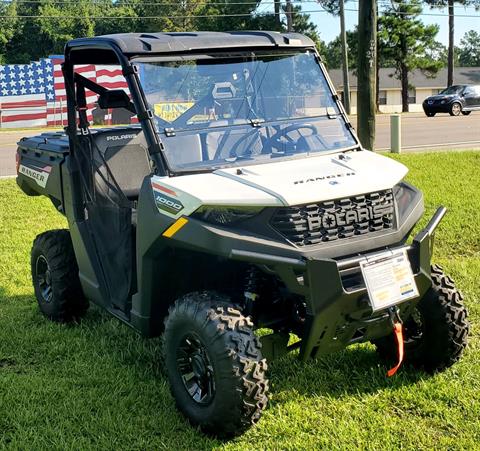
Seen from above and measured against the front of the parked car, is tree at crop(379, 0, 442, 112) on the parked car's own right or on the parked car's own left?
on the parked car's own right

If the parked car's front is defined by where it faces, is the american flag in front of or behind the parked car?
in front

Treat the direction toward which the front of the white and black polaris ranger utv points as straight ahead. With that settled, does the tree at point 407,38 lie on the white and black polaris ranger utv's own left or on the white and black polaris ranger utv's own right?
on the white and black polaris ranger utv's own left

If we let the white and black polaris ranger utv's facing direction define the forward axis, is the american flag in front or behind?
behind

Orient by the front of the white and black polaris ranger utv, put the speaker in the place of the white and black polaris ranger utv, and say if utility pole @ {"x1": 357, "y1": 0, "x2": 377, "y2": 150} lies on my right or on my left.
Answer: on my left

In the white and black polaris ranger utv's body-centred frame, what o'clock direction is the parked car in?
The parked car is roughly at 8 o'clock from the white and black polaris ranger utv.

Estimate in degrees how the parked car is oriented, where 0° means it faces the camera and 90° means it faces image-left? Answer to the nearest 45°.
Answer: approximately 45°

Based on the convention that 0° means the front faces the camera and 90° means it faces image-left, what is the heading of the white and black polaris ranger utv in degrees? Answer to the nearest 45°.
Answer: approximately 315°

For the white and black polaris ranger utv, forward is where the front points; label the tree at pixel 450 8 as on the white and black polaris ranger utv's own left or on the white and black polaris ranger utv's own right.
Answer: on the white and black polaris ranger utv's own left

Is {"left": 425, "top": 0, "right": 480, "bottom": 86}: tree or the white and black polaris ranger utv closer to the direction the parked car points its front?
the white and black polaris ranger utv

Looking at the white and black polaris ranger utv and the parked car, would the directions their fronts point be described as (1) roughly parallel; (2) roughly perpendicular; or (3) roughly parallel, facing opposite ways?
roughly perpendicular

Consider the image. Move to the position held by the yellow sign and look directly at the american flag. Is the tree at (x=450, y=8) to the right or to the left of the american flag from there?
right

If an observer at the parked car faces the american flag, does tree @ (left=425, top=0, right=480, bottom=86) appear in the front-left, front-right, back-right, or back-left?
back-right
